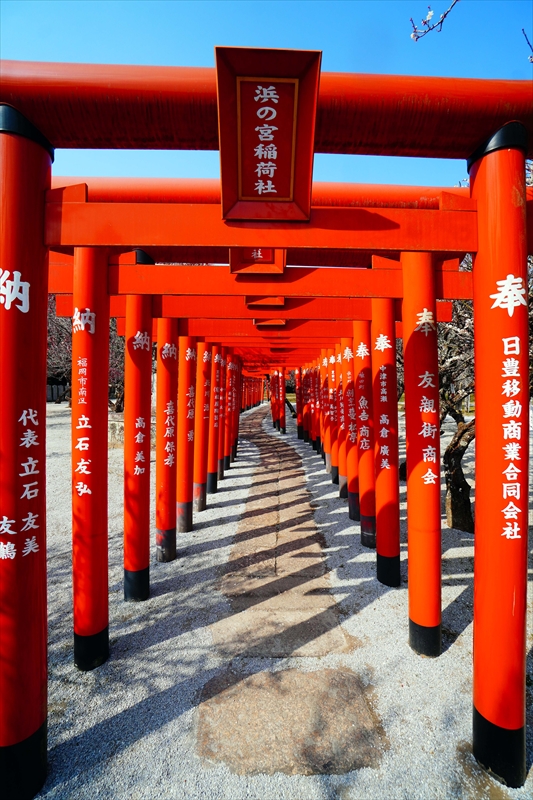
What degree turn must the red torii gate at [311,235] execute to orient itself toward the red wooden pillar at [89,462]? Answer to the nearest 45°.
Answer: approximately 135° to its right

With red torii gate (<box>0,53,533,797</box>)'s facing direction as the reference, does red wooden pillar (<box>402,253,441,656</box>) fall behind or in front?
behind

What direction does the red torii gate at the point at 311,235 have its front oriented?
toward the camera
